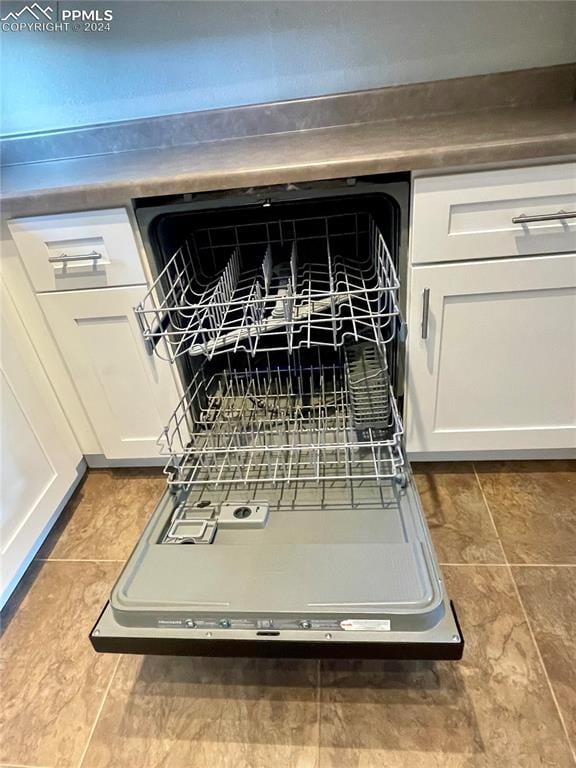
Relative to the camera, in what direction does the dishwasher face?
facing the viewer
